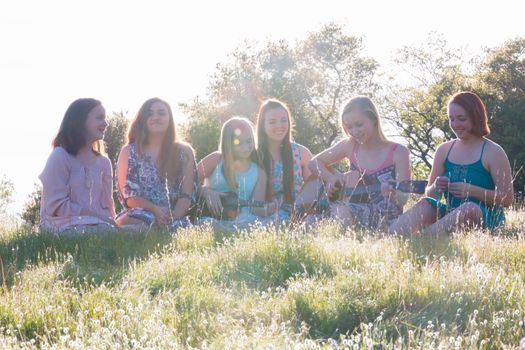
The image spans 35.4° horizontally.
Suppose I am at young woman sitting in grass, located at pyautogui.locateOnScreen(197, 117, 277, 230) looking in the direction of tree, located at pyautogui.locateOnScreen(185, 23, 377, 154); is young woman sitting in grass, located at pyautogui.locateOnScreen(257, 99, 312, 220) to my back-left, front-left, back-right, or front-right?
front-right

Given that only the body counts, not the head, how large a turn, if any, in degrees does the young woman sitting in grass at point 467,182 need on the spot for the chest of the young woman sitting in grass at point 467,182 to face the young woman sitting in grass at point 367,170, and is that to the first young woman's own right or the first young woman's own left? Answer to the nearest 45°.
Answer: approximately 90° to the first young woman's own right

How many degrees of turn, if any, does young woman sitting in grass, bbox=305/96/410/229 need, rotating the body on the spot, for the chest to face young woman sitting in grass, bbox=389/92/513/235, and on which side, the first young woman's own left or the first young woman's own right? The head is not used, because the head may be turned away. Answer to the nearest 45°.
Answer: approximately 45° to the first young woman's own left

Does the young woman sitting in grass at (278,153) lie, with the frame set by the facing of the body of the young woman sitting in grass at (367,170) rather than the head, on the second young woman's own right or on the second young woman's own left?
on the second young woman's own right

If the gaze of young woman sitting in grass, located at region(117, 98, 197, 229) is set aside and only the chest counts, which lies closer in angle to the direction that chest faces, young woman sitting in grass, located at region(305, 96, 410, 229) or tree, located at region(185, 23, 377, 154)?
the young woman sitting in grass

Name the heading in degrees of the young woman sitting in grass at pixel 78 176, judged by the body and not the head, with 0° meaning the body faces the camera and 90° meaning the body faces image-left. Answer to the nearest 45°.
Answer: approximately 315°

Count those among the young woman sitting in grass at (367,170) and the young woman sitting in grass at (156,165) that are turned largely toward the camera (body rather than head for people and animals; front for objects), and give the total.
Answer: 2

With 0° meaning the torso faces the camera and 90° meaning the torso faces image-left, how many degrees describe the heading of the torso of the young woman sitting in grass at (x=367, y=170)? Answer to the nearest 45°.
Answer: approximately 0°

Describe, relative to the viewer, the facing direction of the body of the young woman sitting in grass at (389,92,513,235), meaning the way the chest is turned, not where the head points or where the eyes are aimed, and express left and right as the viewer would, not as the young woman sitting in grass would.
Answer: facing the viewer and to the left of the viewer

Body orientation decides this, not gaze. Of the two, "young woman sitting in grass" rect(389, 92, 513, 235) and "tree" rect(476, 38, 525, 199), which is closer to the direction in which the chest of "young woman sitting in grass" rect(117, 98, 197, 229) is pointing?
the young woman sitting in grass

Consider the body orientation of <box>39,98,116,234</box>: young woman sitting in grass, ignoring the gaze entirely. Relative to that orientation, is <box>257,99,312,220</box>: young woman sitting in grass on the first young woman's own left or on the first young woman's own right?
on the first young woman's own left

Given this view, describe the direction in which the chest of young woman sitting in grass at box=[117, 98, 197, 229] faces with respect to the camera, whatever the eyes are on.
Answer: toward the camera

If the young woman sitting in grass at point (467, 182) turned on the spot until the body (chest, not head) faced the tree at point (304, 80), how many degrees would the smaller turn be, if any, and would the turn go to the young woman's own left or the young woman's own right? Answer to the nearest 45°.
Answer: approximately 135° to the young woman's own right

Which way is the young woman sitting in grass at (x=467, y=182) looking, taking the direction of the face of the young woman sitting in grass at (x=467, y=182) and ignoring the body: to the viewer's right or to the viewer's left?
to the viewer's left

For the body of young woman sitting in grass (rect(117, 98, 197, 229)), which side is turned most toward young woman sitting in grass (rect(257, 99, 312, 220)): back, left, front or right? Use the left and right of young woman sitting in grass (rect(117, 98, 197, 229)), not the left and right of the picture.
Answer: left
